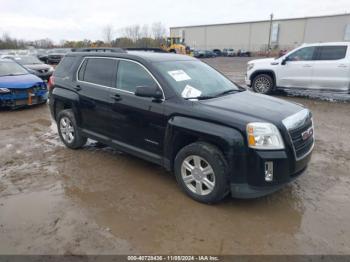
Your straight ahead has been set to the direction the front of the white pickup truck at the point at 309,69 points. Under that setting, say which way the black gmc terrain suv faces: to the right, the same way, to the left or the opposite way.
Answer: the opposite way

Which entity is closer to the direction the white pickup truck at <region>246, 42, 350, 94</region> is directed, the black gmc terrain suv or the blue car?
the blue car

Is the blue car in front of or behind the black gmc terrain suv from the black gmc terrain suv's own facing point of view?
behind

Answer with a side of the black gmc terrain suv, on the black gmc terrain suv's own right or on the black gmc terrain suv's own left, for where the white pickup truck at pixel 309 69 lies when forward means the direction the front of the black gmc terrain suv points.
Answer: on the black gmc terrain suv's own left

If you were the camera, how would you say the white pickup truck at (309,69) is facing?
facing to the left of the viewer

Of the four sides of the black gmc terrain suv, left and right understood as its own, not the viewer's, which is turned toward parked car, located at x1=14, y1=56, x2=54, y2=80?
back

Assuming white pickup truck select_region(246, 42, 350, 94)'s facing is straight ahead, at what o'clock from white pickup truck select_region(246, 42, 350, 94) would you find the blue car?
The blue car is roughly at 11 o'clock from the white pickup truck.

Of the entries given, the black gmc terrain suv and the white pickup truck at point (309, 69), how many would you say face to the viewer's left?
1
